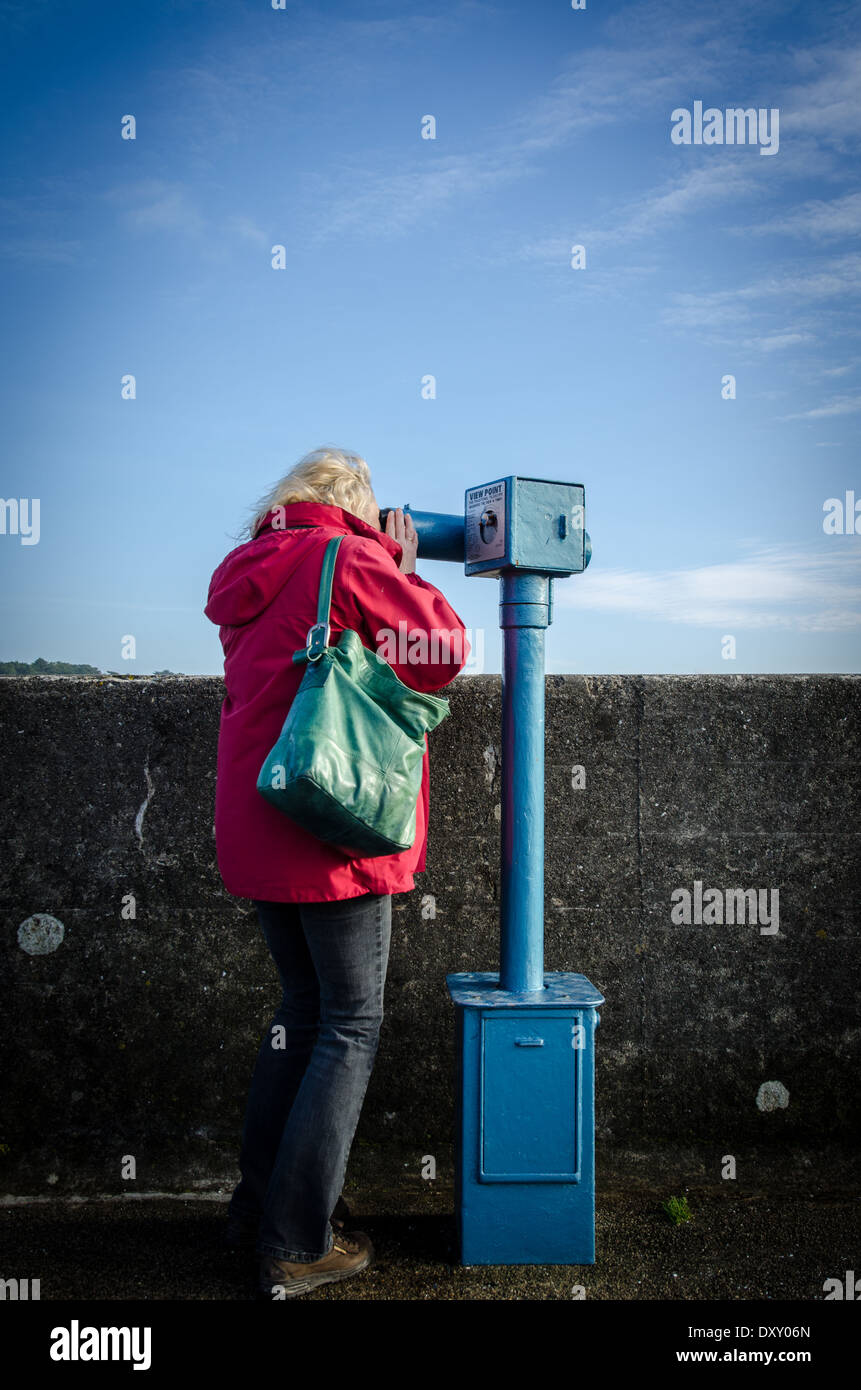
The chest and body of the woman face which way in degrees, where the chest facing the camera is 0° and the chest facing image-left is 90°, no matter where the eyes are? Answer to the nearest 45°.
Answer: approximately 225°
